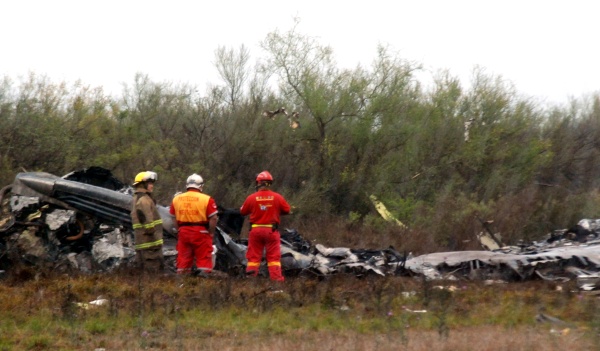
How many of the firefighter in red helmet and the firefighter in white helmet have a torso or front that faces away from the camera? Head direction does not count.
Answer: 2

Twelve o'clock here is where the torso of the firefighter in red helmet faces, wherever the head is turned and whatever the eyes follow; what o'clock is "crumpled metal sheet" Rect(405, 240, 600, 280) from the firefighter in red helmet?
The crumpled metal sheet is roughly at 3 o'clock from the firefighter in red helmet.

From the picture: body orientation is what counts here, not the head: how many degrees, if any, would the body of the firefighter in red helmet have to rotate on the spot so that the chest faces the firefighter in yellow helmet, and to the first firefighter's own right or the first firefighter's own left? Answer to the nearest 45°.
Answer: approximately 90° to the first firefighter's own left

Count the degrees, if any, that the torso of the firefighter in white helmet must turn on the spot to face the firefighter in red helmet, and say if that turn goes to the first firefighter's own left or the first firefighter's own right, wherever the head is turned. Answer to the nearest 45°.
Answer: approximately 90° to the first firefighter's own right

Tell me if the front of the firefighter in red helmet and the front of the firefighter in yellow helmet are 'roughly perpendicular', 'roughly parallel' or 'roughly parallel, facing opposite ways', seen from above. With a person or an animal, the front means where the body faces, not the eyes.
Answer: roughly perpendicular

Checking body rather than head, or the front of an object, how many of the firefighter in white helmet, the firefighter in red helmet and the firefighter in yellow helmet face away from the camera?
2

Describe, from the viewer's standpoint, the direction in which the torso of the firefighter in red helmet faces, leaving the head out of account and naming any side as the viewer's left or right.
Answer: facing away from the viewer

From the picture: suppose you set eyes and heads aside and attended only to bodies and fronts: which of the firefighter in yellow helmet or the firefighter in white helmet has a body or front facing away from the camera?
the firefighter in white helmet

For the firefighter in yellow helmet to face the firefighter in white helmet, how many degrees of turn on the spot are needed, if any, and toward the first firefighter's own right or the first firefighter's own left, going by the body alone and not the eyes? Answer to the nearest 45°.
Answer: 0° — they already face them

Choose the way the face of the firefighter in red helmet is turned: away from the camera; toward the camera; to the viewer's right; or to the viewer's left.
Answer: away from the camera

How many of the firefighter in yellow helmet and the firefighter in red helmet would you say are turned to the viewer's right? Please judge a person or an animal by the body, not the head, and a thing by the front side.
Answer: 1

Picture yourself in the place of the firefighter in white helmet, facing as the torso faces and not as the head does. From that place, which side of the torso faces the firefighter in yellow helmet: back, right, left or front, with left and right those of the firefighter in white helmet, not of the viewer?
left

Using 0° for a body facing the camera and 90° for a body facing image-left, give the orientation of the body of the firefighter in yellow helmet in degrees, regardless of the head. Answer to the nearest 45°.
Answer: approximately 270°

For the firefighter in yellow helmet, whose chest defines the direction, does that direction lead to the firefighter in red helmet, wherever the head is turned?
yes

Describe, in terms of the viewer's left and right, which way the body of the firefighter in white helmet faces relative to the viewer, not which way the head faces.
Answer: facing away from the viewer
